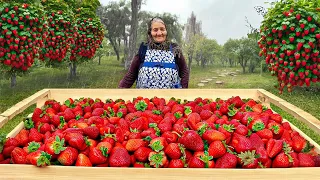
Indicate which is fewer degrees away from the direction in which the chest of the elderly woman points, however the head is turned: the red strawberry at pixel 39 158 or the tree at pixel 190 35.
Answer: the red strawberry

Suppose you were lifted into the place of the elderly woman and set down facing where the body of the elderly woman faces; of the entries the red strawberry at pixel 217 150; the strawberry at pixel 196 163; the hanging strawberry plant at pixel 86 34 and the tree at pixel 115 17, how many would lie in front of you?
2

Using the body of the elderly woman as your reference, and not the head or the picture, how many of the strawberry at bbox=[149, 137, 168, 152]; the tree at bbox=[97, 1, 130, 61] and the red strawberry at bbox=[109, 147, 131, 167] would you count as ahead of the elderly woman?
2

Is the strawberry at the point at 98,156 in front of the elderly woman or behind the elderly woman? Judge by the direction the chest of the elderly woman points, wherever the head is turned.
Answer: in front

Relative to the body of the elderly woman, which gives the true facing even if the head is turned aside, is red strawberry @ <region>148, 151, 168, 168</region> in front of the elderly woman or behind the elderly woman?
in front

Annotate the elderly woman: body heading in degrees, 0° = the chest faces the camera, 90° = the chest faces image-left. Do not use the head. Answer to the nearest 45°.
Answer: approximately 0°

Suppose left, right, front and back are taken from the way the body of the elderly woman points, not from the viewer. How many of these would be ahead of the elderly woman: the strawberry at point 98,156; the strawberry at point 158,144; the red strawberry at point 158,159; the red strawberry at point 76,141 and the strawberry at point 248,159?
5

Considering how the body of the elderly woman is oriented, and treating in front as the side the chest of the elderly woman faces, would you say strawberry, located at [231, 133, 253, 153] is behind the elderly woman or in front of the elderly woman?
in front

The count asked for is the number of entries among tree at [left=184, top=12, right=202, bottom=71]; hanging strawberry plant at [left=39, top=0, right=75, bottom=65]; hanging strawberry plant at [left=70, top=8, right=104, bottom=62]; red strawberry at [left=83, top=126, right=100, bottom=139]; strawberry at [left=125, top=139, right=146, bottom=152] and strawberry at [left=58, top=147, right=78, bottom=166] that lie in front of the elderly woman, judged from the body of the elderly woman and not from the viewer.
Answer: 3

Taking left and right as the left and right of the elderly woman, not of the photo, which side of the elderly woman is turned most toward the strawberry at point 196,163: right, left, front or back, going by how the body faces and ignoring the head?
front
